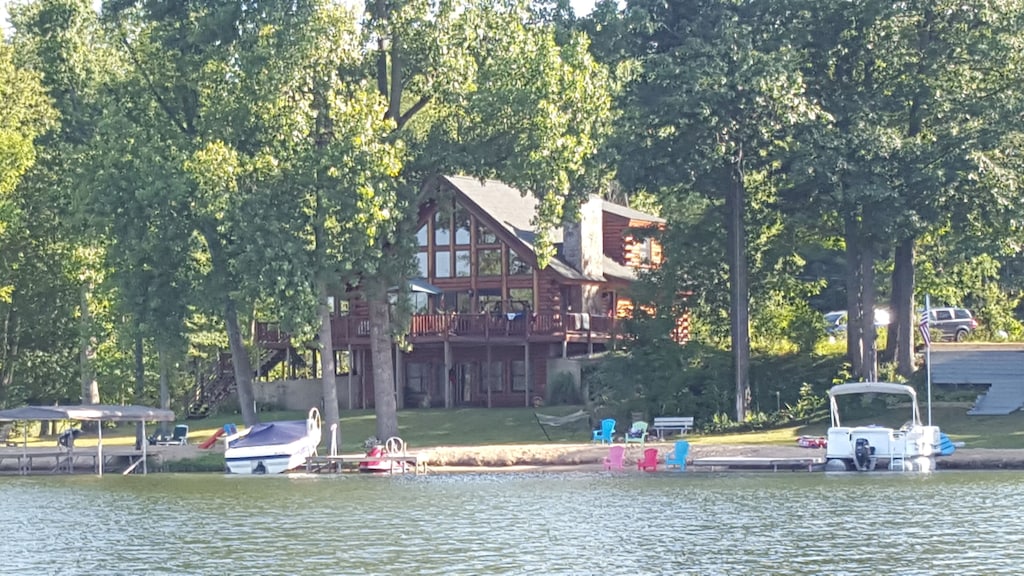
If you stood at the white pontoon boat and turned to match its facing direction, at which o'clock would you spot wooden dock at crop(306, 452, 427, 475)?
The wooden dock is roughly at 9 o'clock from the white pontoon boat.

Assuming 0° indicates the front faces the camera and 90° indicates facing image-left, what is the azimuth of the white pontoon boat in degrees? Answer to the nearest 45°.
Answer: approximately 180°

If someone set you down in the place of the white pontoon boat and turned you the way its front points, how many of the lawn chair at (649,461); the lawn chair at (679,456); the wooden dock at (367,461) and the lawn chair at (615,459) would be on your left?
4

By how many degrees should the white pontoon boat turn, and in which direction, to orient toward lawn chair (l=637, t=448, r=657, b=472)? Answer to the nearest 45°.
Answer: approximately 90° to its left

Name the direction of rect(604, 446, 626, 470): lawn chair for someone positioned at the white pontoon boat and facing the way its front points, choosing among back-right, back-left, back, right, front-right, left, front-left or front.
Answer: left

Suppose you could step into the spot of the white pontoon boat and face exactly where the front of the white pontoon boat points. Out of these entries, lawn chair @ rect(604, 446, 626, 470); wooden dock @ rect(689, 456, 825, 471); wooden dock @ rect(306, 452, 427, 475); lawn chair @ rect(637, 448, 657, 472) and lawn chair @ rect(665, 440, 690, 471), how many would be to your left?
5

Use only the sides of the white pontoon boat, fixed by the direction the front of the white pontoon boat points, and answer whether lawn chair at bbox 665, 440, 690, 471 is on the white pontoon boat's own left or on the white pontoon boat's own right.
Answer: on the white pontoon boat's own left

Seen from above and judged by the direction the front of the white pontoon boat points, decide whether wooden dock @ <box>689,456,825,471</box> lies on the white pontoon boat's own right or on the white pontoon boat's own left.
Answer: on the white pontoon boat's own left
